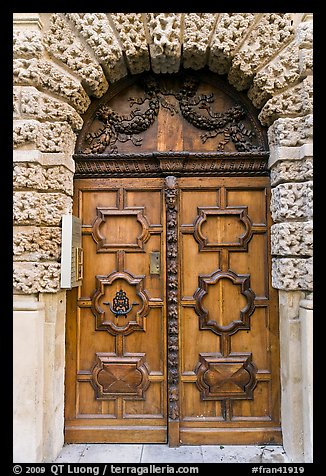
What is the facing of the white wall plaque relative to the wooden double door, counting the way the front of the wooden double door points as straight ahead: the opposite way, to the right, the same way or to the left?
to the left

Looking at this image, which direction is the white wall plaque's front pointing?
to the viewer's right

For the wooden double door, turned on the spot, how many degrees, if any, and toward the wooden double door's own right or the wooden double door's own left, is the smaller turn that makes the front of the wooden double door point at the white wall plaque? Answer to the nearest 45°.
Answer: approximately 45° to the wooden double door's own right

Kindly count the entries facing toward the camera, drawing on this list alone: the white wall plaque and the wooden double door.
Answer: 1

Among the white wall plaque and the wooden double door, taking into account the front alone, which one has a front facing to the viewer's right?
the white wall plaque

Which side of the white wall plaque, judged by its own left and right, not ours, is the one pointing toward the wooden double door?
front
